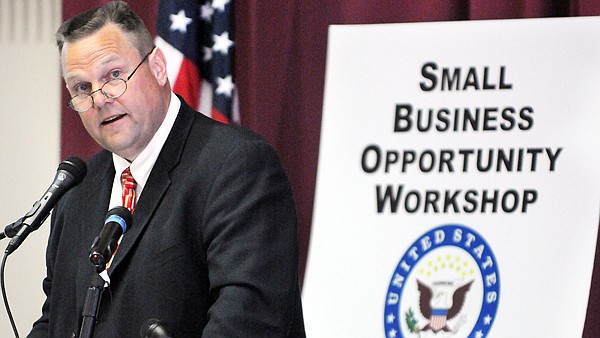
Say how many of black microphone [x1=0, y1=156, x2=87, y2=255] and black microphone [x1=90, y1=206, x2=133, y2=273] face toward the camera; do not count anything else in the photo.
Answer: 0

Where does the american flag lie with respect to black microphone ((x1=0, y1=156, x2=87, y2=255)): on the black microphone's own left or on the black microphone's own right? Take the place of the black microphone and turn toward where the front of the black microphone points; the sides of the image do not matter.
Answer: on the black microphone's own left

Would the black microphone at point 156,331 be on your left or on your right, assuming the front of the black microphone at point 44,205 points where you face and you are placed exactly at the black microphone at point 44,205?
on your right

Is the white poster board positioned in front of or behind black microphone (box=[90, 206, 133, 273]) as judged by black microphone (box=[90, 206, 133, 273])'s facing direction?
in front

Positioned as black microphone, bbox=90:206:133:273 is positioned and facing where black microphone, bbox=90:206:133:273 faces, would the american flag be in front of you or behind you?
in front

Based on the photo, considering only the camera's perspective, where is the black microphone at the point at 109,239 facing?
facing away from the viewer and to the right of the viewer

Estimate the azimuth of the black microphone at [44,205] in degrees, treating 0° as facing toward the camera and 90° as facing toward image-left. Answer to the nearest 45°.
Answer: approximately 270°
